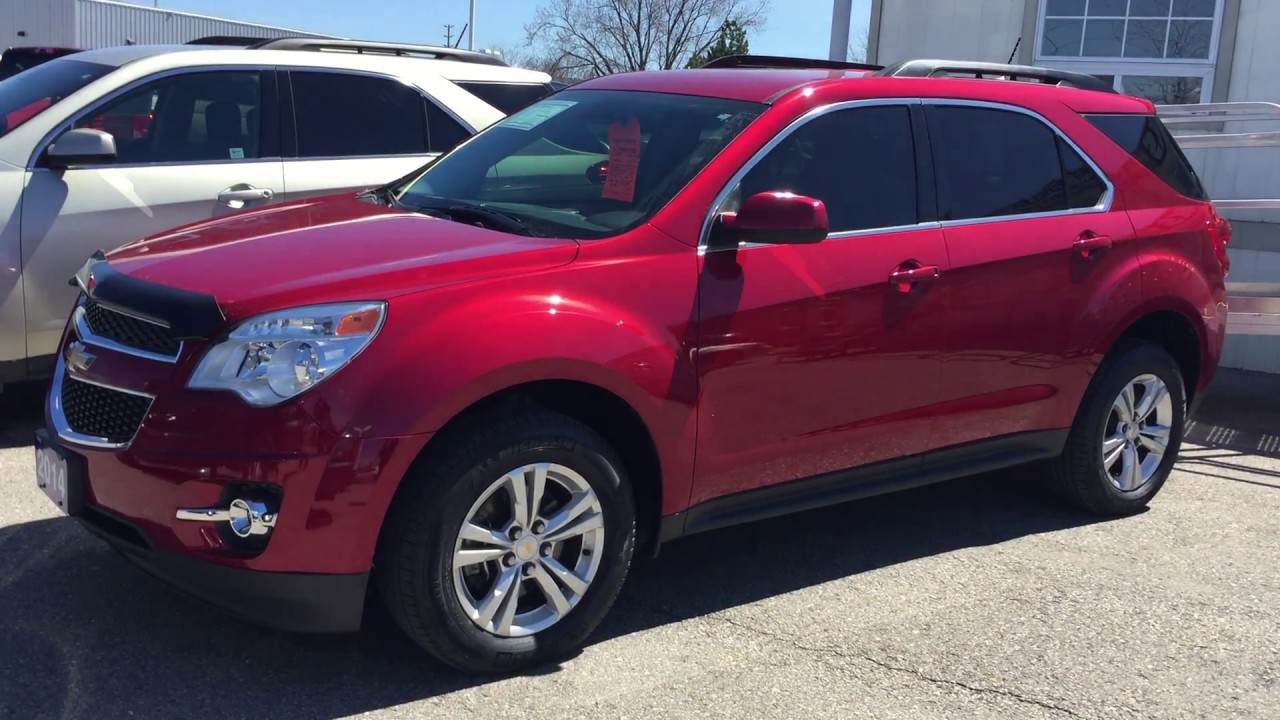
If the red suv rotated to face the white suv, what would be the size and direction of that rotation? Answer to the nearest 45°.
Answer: approximately 90° to its right

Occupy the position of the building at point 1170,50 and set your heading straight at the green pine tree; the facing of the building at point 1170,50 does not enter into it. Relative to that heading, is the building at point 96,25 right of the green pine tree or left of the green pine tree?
left

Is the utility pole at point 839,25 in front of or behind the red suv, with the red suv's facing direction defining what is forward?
behind

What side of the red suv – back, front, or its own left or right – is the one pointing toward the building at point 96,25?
right

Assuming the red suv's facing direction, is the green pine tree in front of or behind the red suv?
behind

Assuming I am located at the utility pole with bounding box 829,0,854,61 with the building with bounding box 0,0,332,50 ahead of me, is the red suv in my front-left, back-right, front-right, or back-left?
back-left

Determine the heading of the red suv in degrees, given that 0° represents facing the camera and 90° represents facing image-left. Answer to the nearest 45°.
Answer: approximately 45°

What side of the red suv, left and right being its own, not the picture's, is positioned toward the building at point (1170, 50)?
back
